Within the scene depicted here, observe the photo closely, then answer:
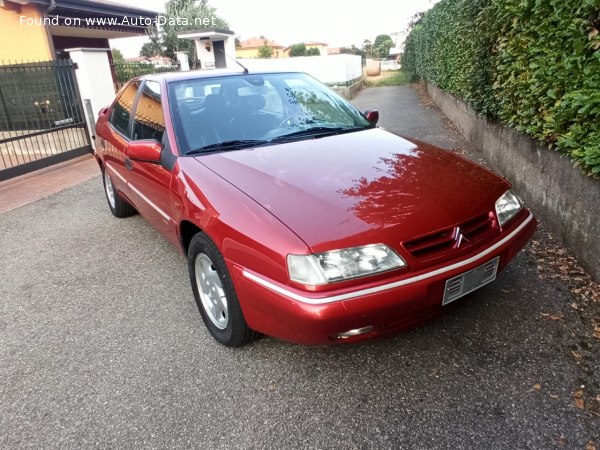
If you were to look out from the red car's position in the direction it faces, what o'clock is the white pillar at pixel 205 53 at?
The white pillar is roughly at 7 o'clock from the red car.

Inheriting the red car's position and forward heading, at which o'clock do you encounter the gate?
The gate is roughly at 6 o'clock from the red car.

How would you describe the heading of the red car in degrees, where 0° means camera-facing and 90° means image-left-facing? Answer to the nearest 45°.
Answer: approximately 315°

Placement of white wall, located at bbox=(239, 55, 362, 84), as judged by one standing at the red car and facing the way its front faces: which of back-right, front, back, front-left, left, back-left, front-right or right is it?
back-left

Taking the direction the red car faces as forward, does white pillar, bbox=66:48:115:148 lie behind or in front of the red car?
behind

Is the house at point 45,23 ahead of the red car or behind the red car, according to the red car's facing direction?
behind

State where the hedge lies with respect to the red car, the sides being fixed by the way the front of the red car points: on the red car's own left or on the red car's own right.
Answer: on the red car's own left

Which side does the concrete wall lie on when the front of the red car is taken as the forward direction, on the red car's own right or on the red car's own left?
on the red car's own left

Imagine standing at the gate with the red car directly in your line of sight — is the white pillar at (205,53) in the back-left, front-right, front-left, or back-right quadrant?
back-left
